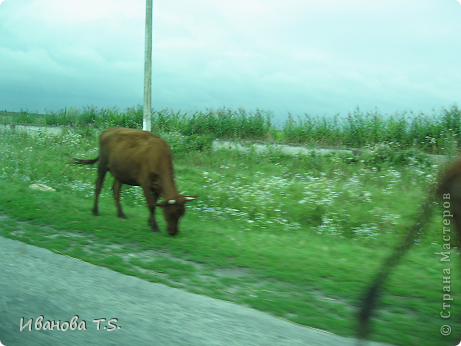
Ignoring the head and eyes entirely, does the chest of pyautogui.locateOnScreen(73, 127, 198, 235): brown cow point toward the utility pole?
no

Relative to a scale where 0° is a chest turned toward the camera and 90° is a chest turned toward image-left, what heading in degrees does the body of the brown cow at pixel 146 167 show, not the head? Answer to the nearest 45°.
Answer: approximately 315°

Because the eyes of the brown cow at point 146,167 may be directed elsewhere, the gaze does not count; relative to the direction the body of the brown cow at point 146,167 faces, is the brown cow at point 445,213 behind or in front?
in front

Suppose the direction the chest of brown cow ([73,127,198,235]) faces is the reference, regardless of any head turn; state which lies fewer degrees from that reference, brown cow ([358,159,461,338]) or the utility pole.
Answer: the brown cow

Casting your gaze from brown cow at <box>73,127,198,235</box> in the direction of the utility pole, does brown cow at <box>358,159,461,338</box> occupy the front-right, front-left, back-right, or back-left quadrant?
back-right
